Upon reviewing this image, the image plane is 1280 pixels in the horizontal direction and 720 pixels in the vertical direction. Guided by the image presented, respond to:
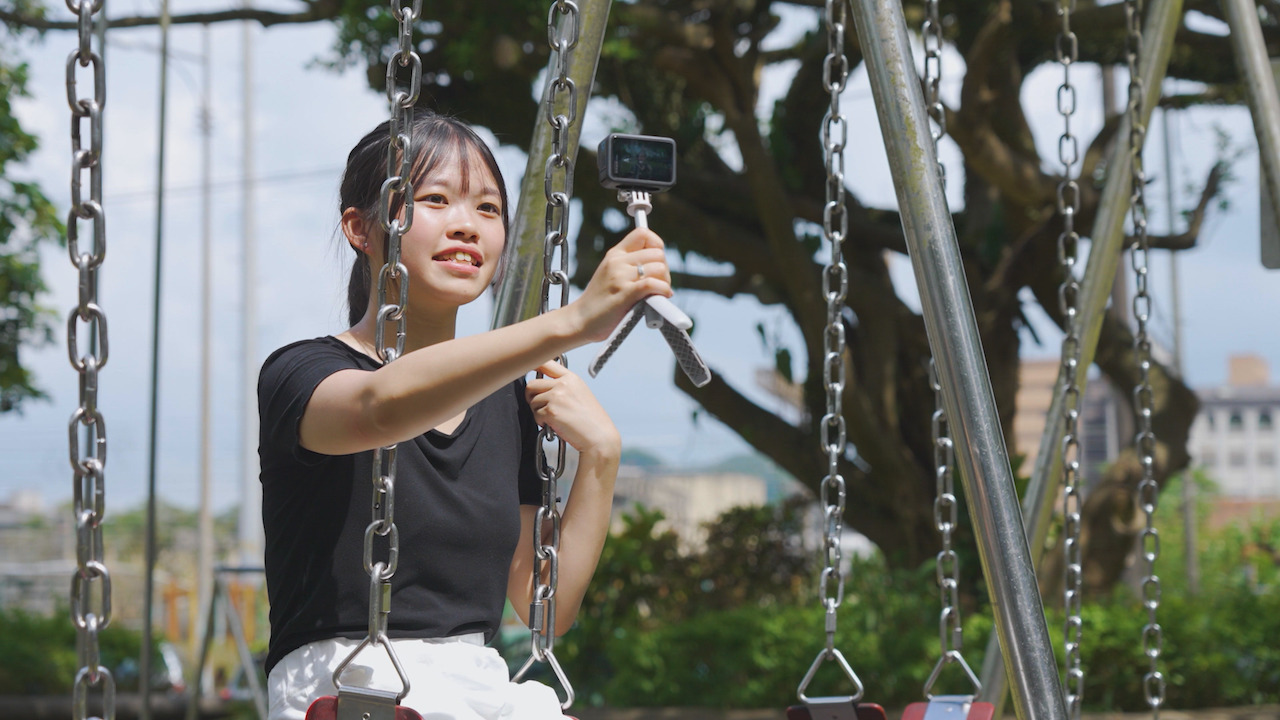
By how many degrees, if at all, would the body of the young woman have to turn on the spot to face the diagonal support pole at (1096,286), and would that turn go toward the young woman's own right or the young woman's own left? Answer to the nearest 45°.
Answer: approximately 90° to the young woman's own left

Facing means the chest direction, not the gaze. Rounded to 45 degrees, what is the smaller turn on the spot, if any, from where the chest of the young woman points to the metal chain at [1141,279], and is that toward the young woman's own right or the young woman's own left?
approximately 90° to the young woman's own left

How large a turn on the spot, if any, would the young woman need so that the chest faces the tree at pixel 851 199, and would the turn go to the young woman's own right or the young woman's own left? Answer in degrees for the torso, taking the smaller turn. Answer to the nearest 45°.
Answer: approximately 135° to the young woman's own left

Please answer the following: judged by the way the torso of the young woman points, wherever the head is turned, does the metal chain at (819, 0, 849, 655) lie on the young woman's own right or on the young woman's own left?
on the young woman's own left

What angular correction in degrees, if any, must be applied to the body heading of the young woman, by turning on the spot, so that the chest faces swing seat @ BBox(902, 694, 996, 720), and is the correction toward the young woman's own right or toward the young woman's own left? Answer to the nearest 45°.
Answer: approximately 90° to the young woman's own left

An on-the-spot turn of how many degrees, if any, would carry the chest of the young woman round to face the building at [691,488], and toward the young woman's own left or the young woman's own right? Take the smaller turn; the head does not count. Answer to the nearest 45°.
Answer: approximately 135° to the young woman's own left

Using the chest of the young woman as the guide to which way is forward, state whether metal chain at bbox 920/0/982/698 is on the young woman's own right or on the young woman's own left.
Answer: on the young woman's own left

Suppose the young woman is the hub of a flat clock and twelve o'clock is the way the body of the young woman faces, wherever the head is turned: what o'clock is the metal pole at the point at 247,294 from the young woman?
The metal pole is roughly at 7 o'clock from the young woman.

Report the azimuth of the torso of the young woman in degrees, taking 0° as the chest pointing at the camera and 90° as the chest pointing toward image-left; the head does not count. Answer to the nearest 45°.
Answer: approximately 315°
